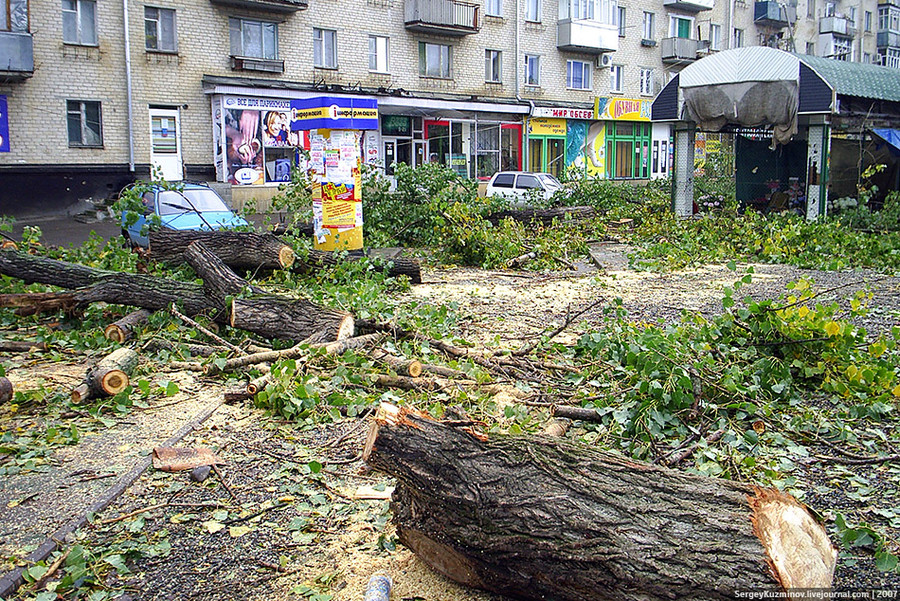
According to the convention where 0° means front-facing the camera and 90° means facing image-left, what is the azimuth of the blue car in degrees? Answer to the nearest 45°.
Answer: approximately 315°

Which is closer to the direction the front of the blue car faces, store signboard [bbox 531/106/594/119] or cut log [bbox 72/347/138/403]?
the cut log

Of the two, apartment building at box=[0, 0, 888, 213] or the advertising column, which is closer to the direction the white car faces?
the advertising column

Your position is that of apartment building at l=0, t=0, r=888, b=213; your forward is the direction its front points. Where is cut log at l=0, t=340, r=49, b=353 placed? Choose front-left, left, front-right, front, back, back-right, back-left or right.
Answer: front-right

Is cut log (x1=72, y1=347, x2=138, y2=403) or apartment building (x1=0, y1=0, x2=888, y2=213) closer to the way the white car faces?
the cut log

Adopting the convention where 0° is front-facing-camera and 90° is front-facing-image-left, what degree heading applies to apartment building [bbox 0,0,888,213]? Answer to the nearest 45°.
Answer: approximately 315°

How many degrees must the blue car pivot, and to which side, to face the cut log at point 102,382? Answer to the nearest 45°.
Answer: approximately 45° to its right

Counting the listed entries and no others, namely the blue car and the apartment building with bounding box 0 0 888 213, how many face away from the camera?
0

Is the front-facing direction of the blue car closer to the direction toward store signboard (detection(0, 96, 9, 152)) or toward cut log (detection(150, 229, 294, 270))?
the cut log

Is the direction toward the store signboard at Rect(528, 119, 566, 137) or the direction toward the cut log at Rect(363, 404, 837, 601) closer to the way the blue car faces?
the cut log

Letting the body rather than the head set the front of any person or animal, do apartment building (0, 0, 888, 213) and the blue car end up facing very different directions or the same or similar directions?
same or similar directions
